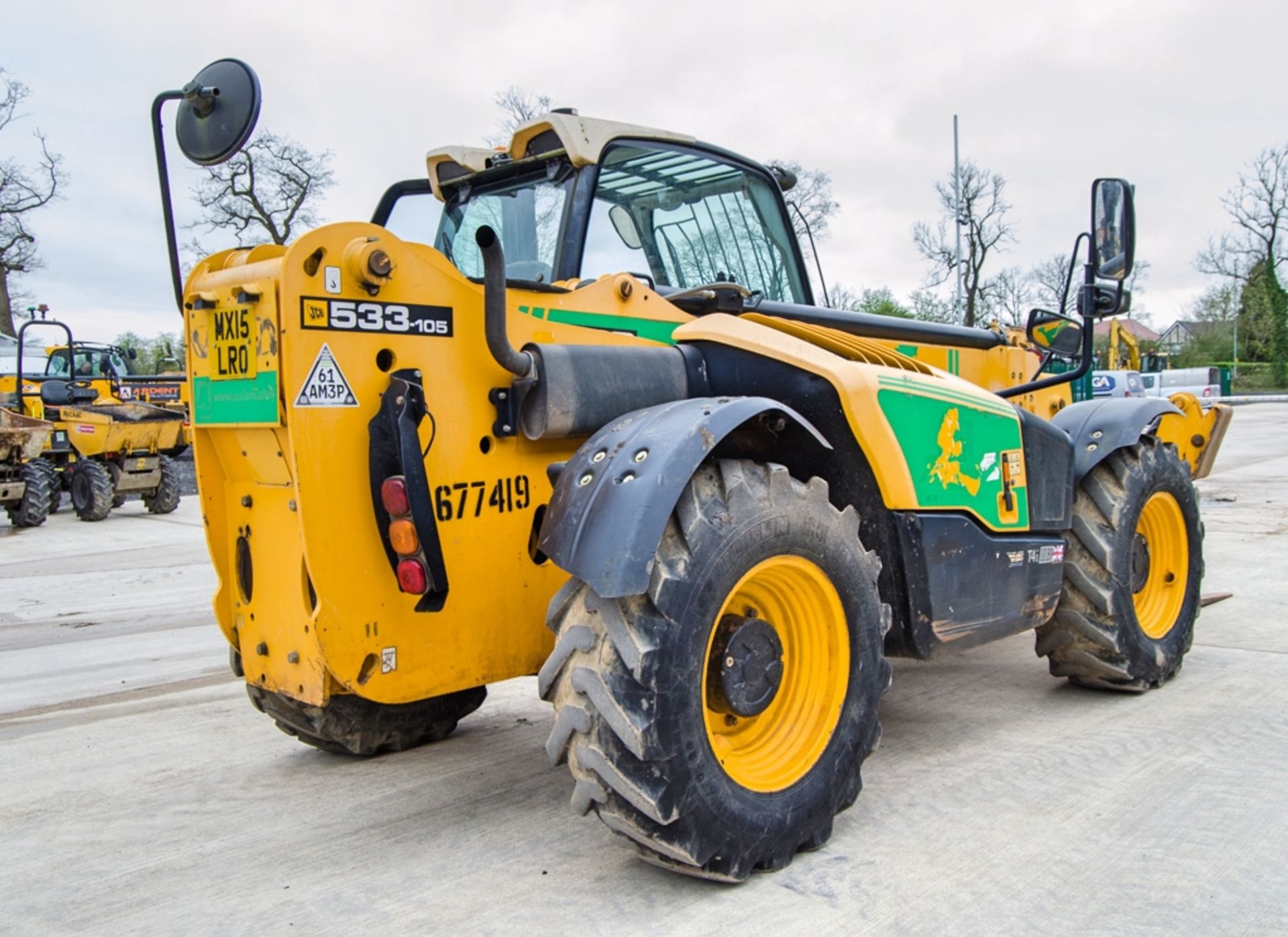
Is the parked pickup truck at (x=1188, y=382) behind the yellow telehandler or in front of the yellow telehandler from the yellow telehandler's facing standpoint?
in front

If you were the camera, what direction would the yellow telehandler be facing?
facing away from the viewer and to the right of the viewer

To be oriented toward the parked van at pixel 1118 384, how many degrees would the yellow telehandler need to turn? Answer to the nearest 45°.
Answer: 0° — it already faces it
